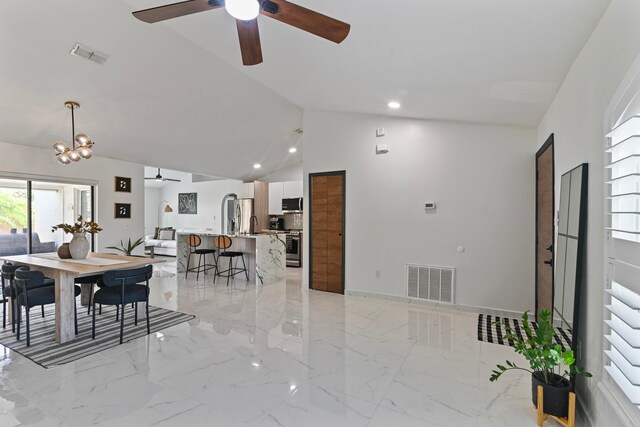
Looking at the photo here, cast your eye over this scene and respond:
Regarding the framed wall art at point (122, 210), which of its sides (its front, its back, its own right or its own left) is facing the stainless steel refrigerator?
left

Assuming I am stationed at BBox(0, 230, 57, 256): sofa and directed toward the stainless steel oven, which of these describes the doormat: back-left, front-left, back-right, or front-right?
front-right

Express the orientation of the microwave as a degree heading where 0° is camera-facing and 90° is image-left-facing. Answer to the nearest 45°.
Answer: approximately 0°

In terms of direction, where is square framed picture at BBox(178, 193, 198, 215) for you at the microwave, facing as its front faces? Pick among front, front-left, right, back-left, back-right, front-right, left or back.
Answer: back-right

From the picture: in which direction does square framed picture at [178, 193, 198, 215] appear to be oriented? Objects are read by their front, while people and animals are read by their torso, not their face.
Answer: toward the camera

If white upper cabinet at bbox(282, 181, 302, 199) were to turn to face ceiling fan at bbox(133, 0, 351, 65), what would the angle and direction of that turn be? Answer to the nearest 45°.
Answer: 0° — it already faces it

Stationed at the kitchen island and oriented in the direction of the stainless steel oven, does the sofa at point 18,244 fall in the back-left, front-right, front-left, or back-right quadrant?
back-left

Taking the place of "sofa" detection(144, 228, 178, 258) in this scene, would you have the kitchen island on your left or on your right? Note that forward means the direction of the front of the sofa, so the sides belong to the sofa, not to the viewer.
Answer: on your left

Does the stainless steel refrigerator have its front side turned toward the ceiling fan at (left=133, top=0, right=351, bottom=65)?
yes

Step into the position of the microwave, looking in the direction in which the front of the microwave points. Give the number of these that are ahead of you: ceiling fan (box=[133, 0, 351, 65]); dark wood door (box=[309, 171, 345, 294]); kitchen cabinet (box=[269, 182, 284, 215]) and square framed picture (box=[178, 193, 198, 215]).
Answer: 2

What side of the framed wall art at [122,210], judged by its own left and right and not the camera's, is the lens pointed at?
front

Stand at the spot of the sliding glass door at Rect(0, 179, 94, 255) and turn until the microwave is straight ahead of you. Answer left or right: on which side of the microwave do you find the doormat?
right

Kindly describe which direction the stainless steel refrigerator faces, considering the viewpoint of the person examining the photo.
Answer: facing the viewer

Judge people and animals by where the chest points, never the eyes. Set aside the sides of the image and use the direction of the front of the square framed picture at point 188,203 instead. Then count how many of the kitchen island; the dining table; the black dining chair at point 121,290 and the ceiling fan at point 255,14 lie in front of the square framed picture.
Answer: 4

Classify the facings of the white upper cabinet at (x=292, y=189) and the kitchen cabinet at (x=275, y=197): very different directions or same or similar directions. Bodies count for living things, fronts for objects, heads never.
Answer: same or similar directions
